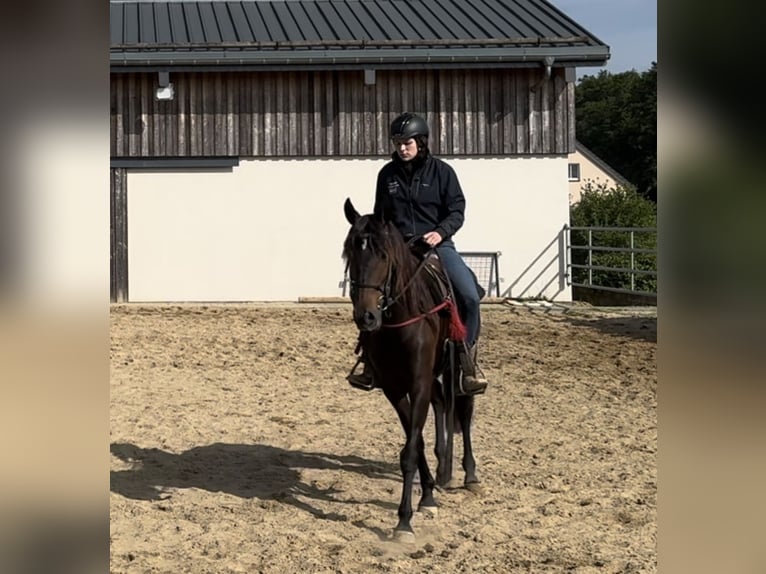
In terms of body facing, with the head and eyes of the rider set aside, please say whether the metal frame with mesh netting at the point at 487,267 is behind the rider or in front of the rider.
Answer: behind

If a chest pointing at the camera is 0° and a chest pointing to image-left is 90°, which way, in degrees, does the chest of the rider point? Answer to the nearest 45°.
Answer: approximately 0°

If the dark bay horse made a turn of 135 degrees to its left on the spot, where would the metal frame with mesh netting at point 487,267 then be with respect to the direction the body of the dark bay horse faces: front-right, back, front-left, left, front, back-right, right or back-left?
left

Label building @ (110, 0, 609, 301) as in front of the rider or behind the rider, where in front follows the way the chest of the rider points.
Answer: behind

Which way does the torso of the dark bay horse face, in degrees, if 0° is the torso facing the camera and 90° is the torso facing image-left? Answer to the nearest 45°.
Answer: approximately 45°

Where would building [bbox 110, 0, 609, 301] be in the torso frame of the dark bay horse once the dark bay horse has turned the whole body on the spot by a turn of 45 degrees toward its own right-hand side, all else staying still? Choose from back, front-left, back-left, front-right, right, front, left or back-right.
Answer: right

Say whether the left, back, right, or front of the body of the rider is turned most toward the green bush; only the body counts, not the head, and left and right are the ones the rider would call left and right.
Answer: back
